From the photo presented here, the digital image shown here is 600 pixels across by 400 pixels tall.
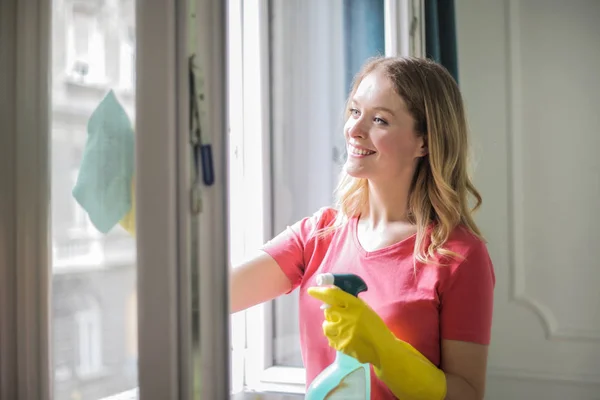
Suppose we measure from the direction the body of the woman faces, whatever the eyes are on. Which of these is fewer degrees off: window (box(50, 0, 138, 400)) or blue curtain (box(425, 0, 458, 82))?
the window

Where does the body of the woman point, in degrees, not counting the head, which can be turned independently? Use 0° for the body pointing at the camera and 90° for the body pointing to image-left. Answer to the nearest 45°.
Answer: approximately 45°

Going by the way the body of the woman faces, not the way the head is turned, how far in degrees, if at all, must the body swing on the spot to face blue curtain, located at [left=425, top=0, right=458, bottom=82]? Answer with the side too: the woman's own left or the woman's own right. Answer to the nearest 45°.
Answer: approximately 135° to the woman's own right

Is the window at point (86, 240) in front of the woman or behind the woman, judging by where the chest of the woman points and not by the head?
in front

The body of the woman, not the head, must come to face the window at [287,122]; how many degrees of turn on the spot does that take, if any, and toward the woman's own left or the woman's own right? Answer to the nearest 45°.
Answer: approximately 90° to the woman's own right
